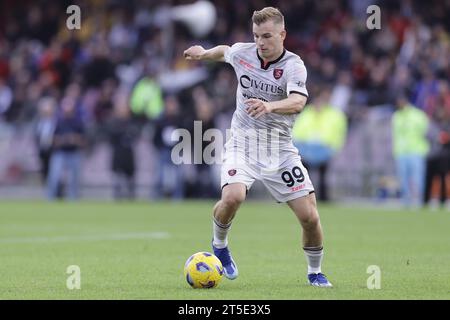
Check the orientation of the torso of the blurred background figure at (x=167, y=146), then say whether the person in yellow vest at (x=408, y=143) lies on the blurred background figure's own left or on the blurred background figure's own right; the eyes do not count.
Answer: on the blurred background figure's own left

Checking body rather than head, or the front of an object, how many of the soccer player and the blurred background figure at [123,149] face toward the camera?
2

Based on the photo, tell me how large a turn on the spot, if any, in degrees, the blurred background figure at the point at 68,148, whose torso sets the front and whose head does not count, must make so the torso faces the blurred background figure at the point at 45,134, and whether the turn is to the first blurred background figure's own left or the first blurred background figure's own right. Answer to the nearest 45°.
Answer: approximately 135° to the first blurred background figure's own right

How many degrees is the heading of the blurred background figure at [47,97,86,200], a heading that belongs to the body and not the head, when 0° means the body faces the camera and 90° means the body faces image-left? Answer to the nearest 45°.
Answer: approximately 0°

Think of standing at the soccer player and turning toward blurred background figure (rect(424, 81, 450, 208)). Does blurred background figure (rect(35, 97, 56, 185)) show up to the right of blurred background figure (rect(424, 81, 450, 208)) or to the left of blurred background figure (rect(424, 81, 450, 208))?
left

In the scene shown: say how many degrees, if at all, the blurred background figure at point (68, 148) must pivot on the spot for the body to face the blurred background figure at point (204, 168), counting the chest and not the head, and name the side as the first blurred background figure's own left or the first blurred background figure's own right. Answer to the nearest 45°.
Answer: approximately 90° to the first blurred background figure's own left

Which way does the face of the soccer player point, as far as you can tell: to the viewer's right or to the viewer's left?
to the viewer's left

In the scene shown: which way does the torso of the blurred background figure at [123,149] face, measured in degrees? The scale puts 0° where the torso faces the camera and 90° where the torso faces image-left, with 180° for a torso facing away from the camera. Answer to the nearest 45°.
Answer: approximately 0°
